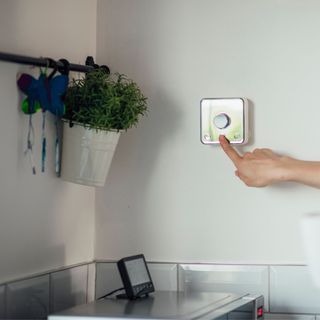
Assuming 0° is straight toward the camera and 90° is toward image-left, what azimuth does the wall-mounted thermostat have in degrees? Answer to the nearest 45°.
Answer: approximately 0°
